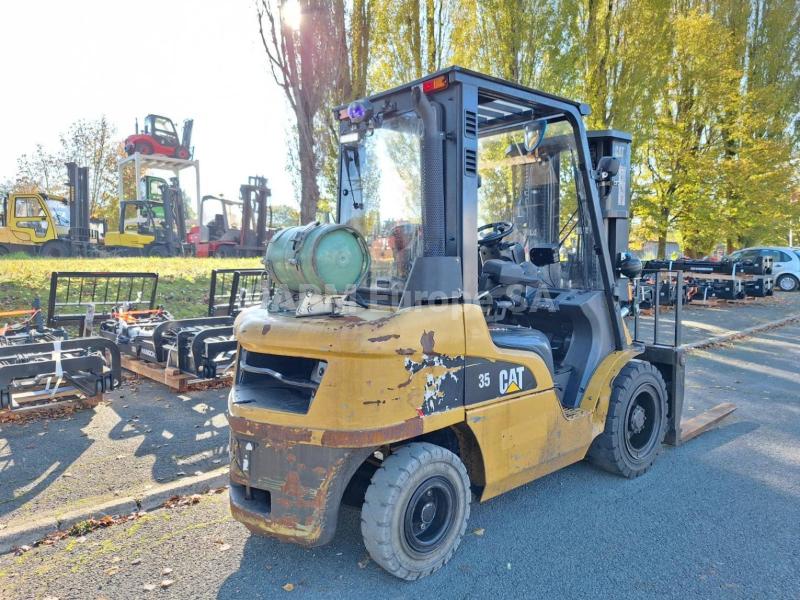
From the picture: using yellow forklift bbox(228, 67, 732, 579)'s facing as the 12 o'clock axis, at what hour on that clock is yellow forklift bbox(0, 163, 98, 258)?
yellow forklift bbox(0, 163, 98, 258) is roughly at 9 o'clock from yellow forklift bbox(228, 67, 732, 579).

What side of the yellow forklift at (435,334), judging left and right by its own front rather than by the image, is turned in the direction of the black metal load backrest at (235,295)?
left

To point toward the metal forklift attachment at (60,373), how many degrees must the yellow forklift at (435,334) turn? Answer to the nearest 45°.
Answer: approximately 90° to its left

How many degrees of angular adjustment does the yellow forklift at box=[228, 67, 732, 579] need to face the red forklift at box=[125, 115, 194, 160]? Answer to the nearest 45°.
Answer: approximately 90° to its left

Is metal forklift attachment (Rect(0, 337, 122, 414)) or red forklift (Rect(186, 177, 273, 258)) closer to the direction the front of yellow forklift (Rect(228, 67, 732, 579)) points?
the red forklift

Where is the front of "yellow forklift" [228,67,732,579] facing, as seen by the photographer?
facing away from the viewer and to the right of the viewer

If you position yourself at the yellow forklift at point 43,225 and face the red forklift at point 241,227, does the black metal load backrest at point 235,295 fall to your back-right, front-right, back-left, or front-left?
front-right

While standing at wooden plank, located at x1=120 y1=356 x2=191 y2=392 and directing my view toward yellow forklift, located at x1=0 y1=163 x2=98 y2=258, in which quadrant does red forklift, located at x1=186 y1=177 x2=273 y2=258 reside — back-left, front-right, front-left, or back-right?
front-right

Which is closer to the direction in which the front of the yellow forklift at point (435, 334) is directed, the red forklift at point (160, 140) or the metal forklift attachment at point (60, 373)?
the red forklift

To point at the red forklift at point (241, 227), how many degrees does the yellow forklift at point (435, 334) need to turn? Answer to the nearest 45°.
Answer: approximately 90° to its left
